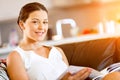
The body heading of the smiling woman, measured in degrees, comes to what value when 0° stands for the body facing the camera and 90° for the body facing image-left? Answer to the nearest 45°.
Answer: approximately 315°

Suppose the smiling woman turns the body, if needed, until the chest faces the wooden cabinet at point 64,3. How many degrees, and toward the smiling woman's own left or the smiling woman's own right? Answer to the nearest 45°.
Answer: approximately 135° to the smiling woman's own left
